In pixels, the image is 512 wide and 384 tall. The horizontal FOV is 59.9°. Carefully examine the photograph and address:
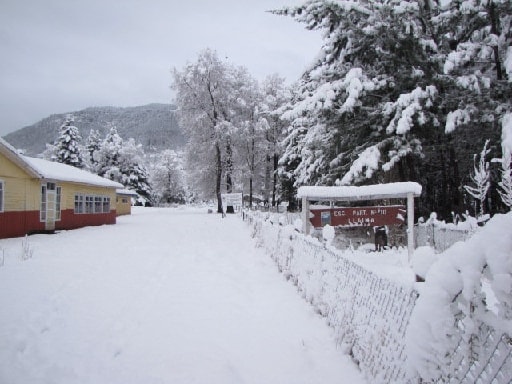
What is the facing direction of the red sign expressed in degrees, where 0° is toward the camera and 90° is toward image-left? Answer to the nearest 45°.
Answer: approximately 0°

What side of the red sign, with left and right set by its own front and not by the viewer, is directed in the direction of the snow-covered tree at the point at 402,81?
back

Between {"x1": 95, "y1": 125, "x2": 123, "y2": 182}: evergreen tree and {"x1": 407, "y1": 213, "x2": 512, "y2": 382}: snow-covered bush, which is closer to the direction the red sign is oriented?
the snow-covered bush

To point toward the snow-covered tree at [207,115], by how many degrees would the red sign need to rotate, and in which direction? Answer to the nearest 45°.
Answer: approximately 135° to its right

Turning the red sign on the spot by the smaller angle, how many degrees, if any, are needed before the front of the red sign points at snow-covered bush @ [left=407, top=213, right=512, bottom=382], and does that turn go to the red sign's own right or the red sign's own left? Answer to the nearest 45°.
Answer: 0° — it already faces it

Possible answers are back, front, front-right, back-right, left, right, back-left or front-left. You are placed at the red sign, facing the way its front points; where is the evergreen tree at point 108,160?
back-right

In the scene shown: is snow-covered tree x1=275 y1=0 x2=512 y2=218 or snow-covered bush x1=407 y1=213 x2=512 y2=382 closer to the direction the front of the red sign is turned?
the snow-covered bush
